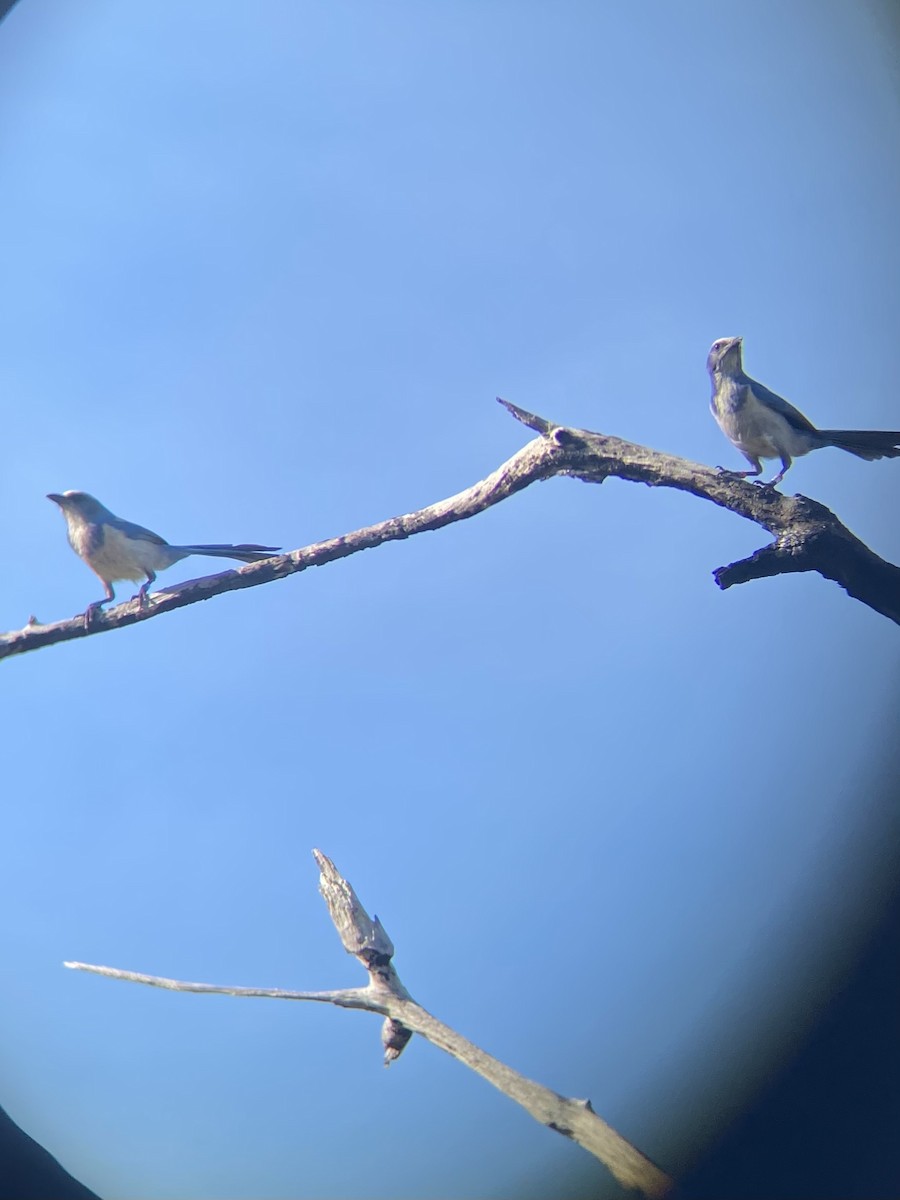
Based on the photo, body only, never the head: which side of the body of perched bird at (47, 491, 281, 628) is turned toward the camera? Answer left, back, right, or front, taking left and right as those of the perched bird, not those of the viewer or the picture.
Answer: left

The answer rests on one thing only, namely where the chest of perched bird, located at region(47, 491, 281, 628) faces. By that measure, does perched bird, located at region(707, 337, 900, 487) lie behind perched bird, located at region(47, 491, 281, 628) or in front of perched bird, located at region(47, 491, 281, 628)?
behind
